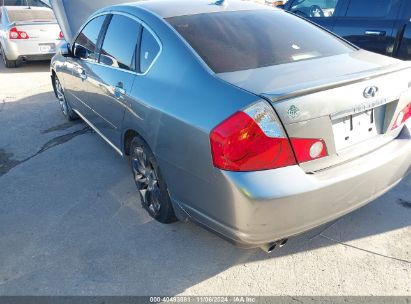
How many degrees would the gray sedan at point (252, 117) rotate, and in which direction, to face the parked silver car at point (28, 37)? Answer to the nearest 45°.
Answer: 0° — it already faces it

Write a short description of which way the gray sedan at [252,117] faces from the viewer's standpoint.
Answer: facing away from the viewer and to the left of the viewer

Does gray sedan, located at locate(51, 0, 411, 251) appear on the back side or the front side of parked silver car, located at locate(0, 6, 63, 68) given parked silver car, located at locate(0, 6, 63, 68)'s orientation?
on the back side

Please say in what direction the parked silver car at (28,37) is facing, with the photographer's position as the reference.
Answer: facing away from the viewer and to the left of the viewer
